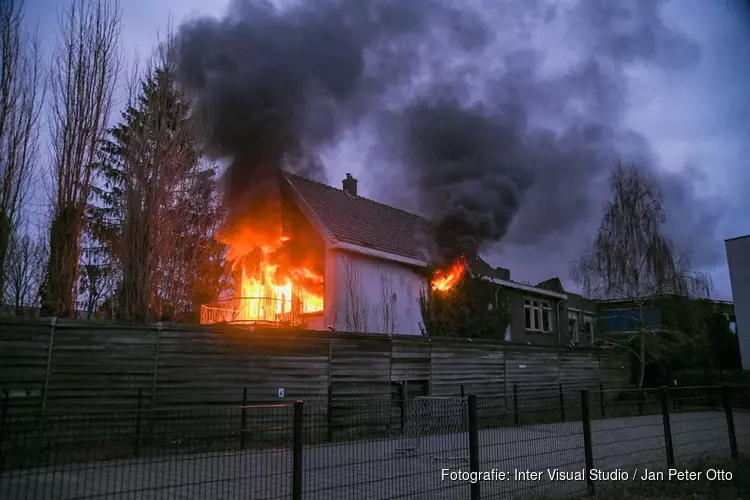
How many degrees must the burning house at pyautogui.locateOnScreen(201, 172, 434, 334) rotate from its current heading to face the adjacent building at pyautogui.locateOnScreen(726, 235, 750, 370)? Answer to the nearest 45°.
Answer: approximately 135° to its left

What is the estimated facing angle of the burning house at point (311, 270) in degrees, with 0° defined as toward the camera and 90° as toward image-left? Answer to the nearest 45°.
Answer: approximately 45°

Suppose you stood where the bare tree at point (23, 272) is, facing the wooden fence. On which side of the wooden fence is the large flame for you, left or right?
left

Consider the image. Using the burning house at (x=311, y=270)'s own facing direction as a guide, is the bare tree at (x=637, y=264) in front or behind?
behind
